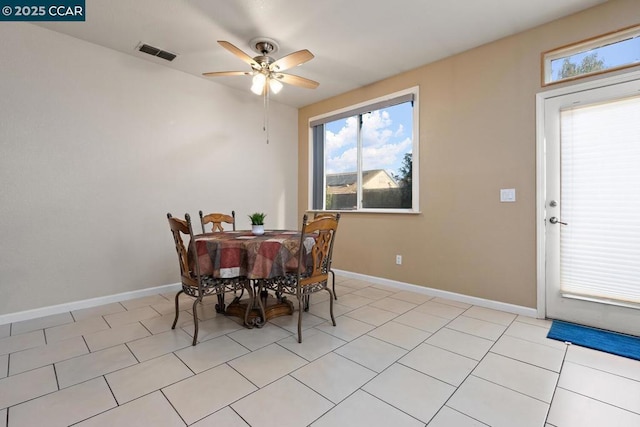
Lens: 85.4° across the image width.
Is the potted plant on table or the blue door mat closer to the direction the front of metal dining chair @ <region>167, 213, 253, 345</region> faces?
the potted plant on table

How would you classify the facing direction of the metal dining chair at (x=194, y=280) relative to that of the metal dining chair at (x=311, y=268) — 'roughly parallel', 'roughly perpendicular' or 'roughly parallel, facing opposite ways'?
roughly perpendicular

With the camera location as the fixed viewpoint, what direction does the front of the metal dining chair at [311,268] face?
facing away from the viewer and to the left of the viewer

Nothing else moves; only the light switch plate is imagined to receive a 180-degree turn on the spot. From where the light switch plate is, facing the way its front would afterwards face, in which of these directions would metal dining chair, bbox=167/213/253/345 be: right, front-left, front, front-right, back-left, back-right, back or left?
back-left

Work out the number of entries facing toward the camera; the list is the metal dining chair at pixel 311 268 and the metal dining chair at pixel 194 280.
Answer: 0

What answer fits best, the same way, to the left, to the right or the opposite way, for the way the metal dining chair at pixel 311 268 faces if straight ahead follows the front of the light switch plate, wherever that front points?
to the right

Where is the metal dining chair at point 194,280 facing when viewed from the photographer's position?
facing away from the viewer and to the right of the viewer

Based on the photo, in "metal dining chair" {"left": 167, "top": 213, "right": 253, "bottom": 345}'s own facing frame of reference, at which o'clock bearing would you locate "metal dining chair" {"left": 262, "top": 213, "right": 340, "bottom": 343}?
"metal dining chair" {"left": 262, "top": 213, "right": 340, "bottom": 343} is roughly at 2 o'clock from "metal dining chair" {"left": 167, "top": 213, "right": 253, "bottom": 345}.

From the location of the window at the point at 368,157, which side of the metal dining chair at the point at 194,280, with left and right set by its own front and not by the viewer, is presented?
front

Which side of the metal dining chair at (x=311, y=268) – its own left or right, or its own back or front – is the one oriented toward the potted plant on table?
front

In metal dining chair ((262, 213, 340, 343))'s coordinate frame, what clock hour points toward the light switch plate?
The light switch plate is roughly at 4 o'clock from the metal dining chair.
